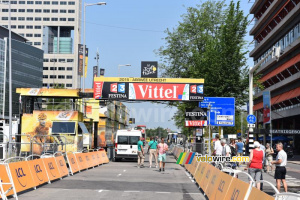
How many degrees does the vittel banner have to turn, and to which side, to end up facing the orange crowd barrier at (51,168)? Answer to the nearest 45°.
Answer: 0° — it already faces it

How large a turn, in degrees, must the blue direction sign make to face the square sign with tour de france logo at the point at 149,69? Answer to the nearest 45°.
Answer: approximately 90° to its right

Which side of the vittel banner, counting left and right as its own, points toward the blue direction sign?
left

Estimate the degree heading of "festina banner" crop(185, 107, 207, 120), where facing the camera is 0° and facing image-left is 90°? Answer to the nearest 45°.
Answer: approximately 0°

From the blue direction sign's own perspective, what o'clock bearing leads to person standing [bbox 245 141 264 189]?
The person standing is roughly at 12 o'clock from the blue direction sign.
